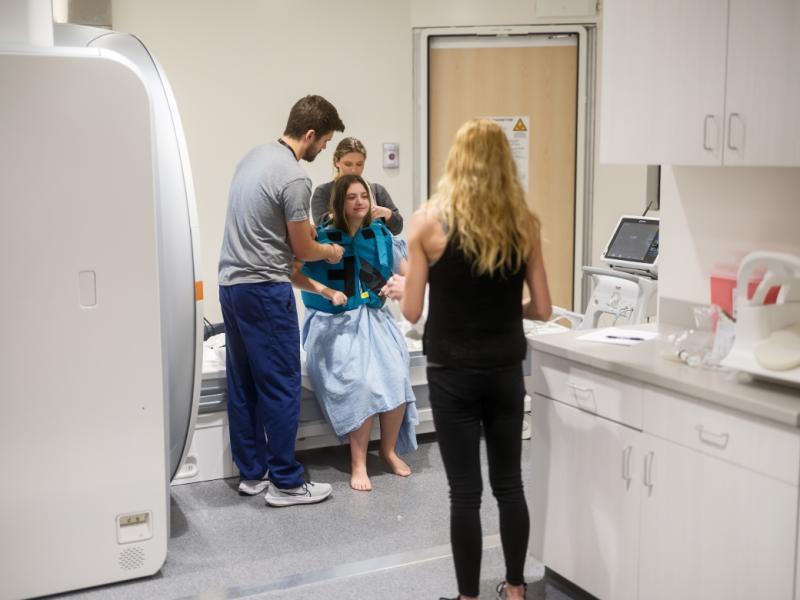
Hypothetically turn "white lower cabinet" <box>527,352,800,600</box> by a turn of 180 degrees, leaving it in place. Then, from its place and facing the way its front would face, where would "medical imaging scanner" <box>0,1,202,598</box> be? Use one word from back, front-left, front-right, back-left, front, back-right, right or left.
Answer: back-left

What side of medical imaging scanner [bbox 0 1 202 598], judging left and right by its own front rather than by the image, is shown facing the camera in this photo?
right

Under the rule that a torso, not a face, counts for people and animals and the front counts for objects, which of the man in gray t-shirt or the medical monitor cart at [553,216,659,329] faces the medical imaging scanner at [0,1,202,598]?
the medical monitor cart at [553,216,659,329]

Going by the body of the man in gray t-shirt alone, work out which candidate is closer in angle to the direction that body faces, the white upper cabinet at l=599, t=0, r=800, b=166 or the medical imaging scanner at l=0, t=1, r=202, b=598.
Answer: the white upper cabinet

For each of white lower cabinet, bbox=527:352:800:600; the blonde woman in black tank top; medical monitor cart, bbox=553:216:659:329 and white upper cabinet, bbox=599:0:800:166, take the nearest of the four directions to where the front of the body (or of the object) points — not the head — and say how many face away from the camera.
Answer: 1

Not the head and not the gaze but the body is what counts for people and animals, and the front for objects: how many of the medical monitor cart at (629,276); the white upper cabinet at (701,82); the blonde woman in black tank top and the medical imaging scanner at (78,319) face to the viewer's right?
1

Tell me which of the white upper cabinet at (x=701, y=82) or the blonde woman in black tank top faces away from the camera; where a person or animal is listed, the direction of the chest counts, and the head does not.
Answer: the blonde woman in black tank top

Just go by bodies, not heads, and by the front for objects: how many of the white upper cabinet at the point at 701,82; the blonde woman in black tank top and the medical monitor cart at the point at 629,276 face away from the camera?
1

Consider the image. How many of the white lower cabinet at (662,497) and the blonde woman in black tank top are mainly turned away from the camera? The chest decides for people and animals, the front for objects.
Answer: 1

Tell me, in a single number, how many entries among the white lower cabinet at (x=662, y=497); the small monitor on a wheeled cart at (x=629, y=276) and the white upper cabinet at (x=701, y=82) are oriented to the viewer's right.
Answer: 0

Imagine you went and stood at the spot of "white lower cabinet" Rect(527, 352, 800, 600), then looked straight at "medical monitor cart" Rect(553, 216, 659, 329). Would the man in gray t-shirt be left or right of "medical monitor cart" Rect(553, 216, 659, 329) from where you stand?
left

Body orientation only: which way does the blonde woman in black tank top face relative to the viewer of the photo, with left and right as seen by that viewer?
facing away from the viewer

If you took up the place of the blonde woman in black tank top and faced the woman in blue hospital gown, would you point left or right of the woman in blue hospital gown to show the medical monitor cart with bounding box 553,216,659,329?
right

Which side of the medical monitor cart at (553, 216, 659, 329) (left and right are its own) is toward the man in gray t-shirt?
front

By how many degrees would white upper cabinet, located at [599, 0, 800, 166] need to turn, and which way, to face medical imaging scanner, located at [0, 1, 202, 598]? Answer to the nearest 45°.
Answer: approximately 45° to its right

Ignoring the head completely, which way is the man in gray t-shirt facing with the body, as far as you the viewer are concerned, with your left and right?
facing away from the viewer and to the right of the viewer
